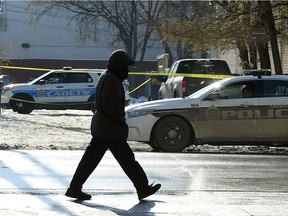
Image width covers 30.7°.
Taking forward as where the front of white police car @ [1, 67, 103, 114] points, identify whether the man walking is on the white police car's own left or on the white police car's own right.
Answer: on the white police car's own left

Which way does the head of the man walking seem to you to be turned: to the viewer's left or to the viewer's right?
to the viewer's right

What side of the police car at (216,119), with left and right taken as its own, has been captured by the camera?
left

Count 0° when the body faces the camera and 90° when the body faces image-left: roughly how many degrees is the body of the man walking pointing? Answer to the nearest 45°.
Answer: approximately 270°

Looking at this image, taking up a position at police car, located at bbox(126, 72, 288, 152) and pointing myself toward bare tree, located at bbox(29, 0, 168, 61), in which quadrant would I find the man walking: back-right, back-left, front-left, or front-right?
back-left

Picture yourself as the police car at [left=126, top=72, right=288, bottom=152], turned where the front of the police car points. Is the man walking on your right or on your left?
on your left

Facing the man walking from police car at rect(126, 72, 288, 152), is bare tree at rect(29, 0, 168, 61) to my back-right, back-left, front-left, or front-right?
back-right

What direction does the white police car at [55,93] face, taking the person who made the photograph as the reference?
facing to the left of the viewer

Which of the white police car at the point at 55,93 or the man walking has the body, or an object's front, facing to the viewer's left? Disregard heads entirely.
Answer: the white police car

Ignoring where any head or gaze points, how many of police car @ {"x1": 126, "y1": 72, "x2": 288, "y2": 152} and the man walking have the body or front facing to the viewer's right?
1

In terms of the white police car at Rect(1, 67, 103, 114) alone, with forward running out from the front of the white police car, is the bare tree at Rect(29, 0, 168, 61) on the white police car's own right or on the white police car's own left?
on the white police car's own right
